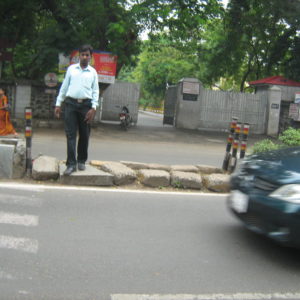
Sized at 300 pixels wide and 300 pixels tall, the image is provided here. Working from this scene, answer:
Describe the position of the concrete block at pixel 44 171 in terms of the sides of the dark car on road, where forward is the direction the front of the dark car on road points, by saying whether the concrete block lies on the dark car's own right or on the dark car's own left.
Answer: on the dark car's own right

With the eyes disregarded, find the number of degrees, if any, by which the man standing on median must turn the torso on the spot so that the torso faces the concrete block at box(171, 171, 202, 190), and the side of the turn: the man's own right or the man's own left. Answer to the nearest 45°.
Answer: approximately 90° to the man's own left

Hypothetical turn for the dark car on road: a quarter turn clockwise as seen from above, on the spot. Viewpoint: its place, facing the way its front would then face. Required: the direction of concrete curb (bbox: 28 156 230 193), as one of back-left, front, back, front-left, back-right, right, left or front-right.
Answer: front

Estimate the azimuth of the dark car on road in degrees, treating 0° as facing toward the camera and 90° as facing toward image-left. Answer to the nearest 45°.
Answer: approximately 45°

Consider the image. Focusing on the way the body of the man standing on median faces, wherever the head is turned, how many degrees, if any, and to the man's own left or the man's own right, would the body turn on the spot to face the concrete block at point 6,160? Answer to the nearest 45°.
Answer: approximately 90° to the man's own right

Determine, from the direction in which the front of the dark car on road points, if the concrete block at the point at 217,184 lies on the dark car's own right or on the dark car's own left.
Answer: on the dark car's own right

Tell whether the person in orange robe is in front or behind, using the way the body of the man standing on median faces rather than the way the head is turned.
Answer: behind

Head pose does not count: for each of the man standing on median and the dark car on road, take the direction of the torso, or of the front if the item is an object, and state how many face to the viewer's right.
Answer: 0

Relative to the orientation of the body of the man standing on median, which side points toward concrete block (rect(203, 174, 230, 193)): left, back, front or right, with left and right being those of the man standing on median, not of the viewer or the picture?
left

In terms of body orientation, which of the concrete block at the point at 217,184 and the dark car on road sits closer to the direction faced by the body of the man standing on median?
the dark car on road

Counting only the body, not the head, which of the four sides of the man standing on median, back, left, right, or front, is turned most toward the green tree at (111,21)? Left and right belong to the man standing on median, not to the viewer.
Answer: back

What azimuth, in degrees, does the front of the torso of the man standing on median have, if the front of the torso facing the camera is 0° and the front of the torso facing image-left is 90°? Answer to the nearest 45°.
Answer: approximately 0°
